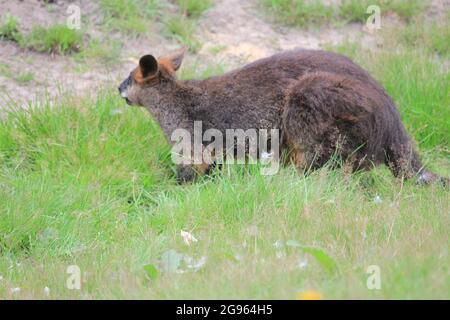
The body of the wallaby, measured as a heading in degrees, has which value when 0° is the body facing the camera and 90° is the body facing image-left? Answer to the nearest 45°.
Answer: approximately 90°
